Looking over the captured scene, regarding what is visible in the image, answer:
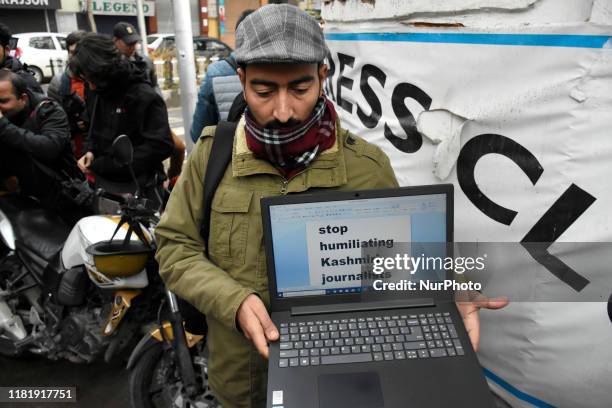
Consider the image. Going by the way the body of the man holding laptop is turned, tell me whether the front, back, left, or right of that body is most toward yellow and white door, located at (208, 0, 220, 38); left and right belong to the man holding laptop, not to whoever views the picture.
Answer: back

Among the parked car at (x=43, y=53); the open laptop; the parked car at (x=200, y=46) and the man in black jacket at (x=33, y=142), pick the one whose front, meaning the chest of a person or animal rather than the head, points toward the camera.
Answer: the open laptop

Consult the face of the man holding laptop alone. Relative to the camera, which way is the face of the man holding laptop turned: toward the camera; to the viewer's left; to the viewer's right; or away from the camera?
toward the camera

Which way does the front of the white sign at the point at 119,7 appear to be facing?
toward the camera
